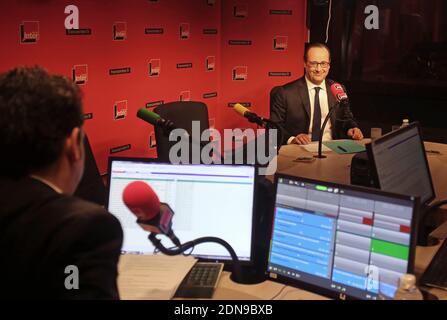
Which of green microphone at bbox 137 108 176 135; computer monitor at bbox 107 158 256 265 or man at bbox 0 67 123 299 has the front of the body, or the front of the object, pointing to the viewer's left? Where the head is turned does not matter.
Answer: the green microphone

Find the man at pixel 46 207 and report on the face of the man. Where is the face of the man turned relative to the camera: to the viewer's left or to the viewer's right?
to the viewer's right

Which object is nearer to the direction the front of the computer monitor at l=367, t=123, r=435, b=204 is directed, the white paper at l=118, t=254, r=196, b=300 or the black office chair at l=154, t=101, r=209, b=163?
the white paper

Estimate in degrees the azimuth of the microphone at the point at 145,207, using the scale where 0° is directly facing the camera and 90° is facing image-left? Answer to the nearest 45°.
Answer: approximately 45°

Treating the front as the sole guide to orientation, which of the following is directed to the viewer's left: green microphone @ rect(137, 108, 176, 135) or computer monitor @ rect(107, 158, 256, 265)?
the green microphone

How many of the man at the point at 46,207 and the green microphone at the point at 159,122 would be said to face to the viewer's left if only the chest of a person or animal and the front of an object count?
1

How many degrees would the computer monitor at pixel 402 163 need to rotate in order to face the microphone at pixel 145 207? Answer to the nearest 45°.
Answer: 0° — it already faces it

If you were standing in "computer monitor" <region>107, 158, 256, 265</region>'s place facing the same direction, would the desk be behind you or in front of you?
behind

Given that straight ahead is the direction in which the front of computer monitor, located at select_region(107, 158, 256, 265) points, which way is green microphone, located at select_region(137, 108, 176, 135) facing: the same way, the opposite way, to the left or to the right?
to the right

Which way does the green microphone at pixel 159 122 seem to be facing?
to the viewer's left
